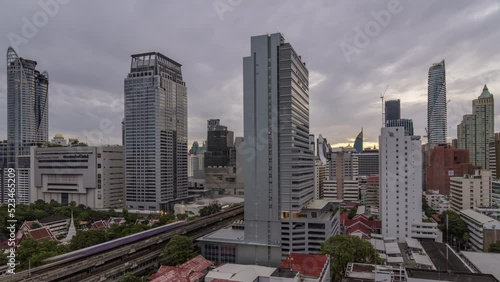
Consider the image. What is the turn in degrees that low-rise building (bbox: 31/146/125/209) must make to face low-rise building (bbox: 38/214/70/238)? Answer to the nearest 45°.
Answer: approximately 45° to its left

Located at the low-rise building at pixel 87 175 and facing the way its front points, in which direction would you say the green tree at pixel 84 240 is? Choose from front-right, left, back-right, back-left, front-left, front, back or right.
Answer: front-left

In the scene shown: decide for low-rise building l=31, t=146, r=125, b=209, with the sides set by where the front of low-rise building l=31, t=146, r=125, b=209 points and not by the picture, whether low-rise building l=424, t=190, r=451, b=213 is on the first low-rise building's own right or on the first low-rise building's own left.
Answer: on the first low-rise building's own left

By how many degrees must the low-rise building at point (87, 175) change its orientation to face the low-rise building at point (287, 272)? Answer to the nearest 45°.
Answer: approximately 45° to its left

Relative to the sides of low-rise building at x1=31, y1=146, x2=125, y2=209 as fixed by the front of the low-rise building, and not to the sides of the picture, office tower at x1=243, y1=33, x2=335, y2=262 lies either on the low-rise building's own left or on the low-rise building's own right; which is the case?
on the low-rise building's own left

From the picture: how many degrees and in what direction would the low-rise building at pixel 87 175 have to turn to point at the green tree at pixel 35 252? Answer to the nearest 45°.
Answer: approximately 45° to its left

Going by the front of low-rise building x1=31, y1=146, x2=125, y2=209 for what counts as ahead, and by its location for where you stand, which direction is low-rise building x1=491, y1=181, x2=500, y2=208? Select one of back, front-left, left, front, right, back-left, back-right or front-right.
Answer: left

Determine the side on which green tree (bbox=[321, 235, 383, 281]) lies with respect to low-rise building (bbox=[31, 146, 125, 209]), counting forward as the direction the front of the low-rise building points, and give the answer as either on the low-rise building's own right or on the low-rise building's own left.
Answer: on the low-rise building's own left

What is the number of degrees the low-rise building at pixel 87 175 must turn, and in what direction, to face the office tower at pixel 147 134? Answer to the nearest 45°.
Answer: approximately 90° to its left

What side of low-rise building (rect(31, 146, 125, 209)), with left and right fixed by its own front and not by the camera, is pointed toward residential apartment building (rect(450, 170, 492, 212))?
left
